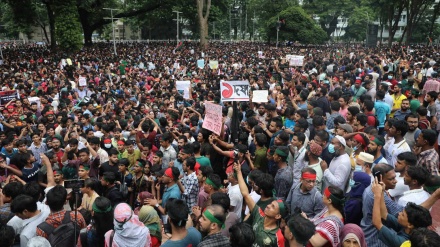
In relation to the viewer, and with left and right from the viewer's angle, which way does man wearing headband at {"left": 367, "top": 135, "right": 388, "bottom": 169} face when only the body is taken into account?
facing to the left of the viewer

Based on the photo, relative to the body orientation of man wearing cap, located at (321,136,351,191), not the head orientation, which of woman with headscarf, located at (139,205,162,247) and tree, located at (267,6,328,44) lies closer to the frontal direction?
the woman with headscarf

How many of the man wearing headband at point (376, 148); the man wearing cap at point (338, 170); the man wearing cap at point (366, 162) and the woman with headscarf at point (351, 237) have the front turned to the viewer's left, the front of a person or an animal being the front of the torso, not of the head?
3

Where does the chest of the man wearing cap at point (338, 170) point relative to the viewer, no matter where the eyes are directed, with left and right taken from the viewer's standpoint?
facing to the left of the viewer

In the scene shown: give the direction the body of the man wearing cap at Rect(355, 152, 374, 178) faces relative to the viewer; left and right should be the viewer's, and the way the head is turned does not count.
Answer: facing to the left of the viewer
